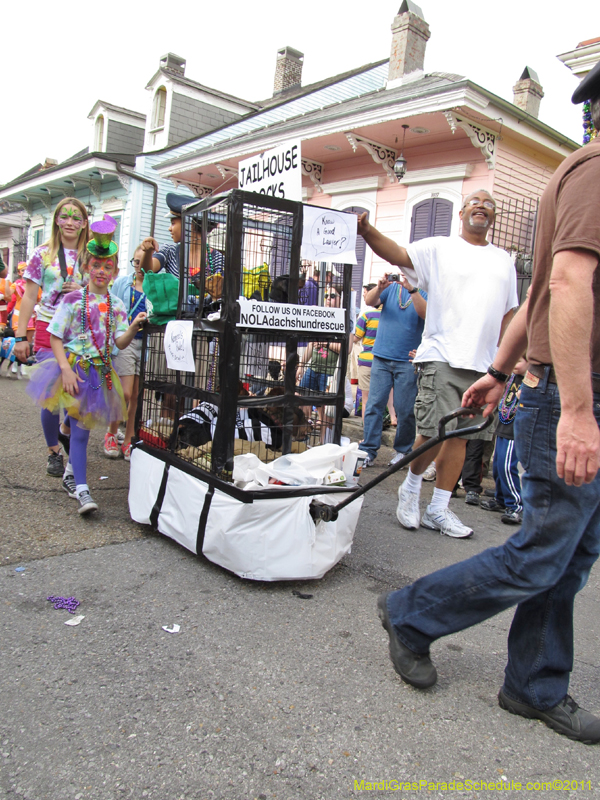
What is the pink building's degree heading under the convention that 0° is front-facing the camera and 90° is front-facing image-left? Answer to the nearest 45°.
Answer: approximately 45°

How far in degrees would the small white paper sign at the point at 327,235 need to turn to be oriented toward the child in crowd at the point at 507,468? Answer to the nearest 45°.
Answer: approximately 135° to its left

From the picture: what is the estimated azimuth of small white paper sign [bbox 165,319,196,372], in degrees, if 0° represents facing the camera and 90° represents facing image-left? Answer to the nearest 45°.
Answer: approximately 45°

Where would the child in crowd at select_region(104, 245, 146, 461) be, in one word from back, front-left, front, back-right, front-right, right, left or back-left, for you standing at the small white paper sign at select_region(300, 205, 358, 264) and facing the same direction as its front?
back-right

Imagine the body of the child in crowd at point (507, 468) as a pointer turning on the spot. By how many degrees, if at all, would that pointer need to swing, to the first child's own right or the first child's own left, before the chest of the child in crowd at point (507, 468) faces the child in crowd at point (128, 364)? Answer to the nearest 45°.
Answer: approximately 45° to the first child's own right

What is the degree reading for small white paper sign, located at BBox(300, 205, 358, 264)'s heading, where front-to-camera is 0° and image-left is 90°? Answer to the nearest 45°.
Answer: approximately 0°

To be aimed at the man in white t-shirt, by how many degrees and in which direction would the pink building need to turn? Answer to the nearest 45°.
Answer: approximately 45° to its left

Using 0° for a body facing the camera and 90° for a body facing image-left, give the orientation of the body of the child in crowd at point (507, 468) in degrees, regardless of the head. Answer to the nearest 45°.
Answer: approximately 45°
